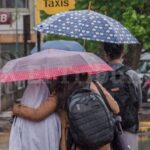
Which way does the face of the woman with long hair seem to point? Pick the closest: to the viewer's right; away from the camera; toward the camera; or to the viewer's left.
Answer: away from the camera

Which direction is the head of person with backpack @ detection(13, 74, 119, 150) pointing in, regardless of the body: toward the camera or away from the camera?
away from the camera

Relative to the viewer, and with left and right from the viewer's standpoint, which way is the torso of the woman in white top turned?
facing away from the viewer

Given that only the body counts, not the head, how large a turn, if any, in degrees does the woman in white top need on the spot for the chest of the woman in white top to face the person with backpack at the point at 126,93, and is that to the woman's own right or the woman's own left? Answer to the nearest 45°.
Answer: approximately 45° to the woman's own right

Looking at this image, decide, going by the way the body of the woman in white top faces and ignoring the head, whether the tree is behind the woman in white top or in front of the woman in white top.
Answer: in front

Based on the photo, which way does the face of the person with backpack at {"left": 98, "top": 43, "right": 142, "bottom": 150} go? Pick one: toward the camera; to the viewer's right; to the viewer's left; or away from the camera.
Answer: away from the camera
